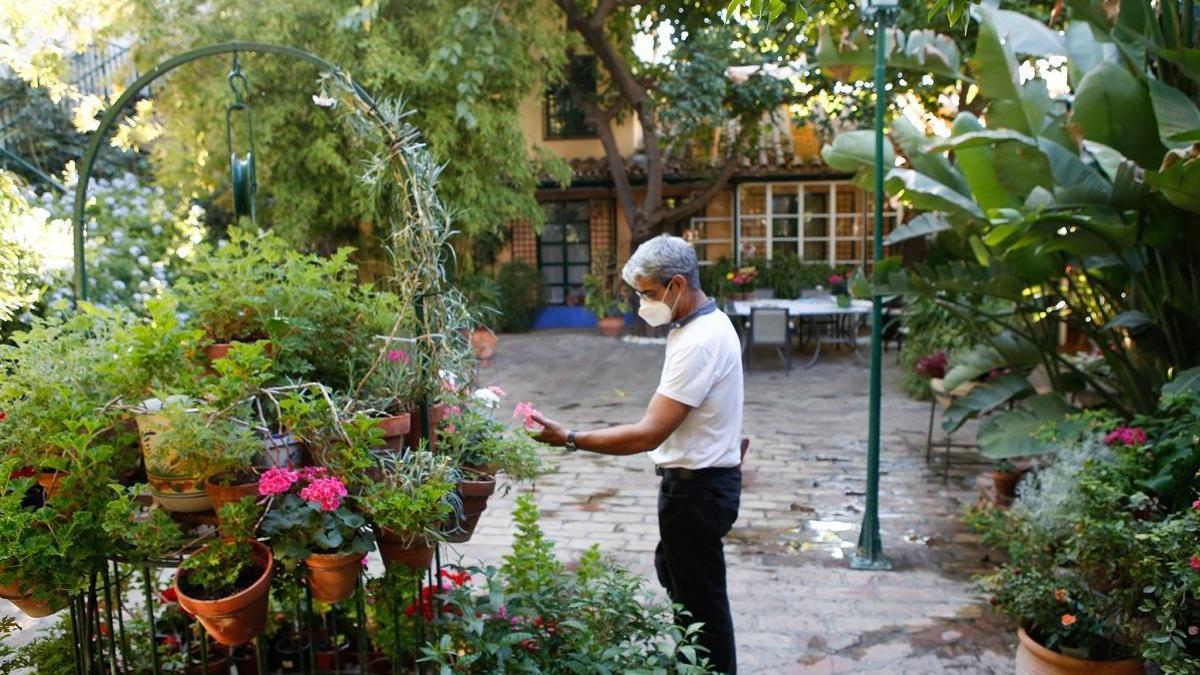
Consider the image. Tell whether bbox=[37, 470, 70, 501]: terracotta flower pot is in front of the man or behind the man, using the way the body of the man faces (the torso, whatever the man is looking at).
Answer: in front

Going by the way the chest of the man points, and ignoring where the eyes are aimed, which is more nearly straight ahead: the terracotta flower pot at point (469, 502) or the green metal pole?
the terracotta flower pot

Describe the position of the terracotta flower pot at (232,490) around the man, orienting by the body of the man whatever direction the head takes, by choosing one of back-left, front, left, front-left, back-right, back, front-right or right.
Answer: front-left

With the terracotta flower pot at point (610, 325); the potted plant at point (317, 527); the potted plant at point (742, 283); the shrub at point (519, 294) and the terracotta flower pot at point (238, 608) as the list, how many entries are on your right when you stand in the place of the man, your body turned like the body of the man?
3

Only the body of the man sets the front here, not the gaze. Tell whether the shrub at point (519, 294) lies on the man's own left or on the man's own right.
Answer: on the man's own right

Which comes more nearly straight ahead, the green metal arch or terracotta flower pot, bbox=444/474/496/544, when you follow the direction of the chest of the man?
the terracotta flower pot

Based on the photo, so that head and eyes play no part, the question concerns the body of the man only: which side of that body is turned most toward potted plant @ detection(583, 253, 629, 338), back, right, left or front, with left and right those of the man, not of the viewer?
right

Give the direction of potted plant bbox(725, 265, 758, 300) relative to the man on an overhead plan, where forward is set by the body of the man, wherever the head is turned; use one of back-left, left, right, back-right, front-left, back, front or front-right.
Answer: right

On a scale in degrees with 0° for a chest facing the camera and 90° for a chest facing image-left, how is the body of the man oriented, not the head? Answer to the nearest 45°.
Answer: approximately 90°

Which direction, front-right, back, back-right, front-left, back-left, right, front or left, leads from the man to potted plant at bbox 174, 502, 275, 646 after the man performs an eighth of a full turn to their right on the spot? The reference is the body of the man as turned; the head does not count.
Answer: left
